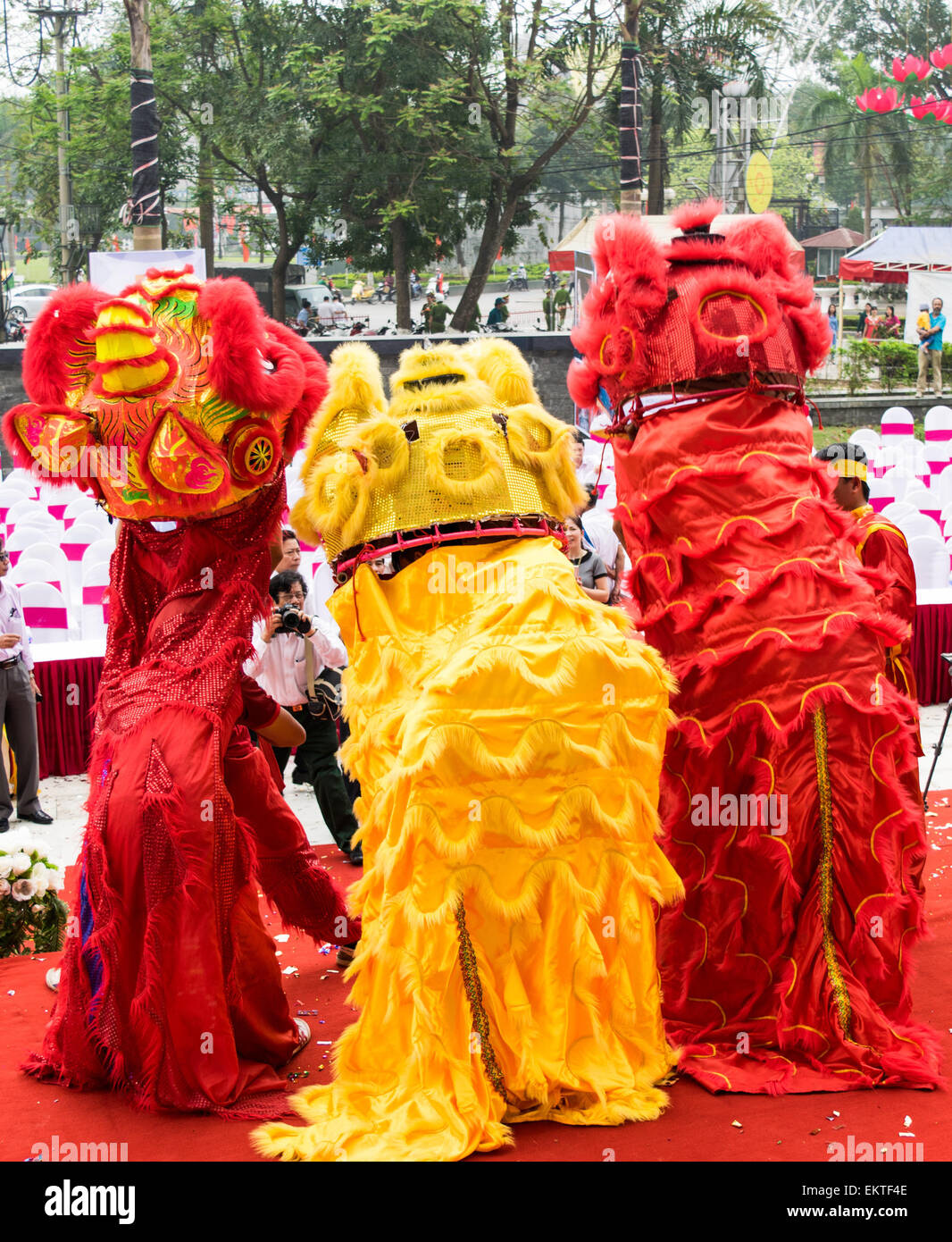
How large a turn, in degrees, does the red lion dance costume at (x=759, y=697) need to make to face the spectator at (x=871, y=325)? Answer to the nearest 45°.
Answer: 0° — it already faces them

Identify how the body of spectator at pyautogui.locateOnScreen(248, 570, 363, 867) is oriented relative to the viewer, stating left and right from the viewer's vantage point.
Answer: facing the viewer

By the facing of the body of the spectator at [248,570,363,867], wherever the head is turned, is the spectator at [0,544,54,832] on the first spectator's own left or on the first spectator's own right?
on the first spectator's own right

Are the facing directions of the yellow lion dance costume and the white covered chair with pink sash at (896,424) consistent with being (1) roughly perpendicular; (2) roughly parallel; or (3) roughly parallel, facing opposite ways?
roughly parallel, facing opposite ways

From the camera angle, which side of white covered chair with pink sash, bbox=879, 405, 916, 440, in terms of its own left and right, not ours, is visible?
front

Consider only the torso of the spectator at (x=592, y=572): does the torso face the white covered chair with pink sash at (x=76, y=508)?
no

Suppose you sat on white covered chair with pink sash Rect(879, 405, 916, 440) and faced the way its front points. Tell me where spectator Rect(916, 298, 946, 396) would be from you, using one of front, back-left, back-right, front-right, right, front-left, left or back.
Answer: back

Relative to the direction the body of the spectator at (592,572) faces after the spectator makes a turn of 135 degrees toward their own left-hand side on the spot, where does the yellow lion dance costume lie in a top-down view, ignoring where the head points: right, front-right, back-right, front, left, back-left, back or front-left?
right

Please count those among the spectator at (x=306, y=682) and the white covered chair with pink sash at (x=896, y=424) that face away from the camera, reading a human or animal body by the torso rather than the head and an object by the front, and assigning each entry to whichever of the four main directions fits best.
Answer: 0

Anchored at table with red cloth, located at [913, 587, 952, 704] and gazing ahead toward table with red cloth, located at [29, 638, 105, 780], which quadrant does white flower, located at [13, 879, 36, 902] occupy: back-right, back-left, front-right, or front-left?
front-left

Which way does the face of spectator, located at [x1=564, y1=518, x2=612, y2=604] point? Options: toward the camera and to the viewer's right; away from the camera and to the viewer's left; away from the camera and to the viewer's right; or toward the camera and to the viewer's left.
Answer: toward the camera and to the viewer's left

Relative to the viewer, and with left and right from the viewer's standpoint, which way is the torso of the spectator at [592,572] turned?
facing the viewer and to the left of the viewer

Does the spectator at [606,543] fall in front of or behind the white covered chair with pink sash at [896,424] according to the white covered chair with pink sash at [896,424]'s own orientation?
in front

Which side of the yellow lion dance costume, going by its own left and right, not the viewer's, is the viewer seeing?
back

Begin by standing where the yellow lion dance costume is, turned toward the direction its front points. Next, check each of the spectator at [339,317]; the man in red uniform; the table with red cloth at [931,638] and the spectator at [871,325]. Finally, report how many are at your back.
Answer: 0

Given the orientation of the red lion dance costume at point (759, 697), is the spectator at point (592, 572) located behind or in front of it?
in front

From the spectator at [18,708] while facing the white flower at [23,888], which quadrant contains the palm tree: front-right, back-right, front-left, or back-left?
back-left
